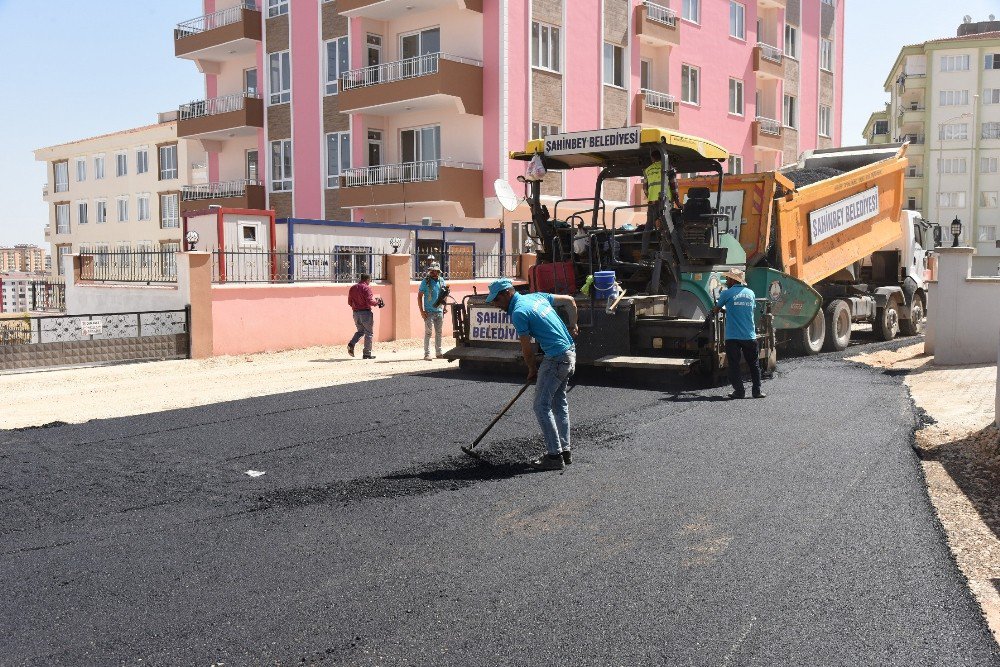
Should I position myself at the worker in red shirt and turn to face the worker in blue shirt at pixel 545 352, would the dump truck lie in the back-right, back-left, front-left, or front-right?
front-left

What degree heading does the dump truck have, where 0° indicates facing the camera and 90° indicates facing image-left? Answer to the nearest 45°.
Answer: approximately 225°

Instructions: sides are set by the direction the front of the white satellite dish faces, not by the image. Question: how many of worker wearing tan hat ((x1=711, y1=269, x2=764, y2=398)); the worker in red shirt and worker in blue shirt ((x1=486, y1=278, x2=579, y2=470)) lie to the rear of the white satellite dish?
0

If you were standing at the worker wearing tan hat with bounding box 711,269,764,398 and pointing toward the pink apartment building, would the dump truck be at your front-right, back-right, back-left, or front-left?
front-right

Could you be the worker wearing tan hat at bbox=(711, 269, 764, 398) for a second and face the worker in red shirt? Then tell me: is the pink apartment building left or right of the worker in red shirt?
right

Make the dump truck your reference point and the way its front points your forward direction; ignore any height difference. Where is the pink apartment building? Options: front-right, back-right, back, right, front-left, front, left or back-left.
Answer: left

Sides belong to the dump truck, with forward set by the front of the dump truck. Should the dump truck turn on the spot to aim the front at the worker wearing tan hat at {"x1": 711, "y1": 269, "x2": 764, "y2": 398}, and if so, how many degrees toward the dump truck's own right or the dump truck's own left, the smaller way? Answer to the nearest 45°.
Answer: approximately 135° to the dump truck's own right
